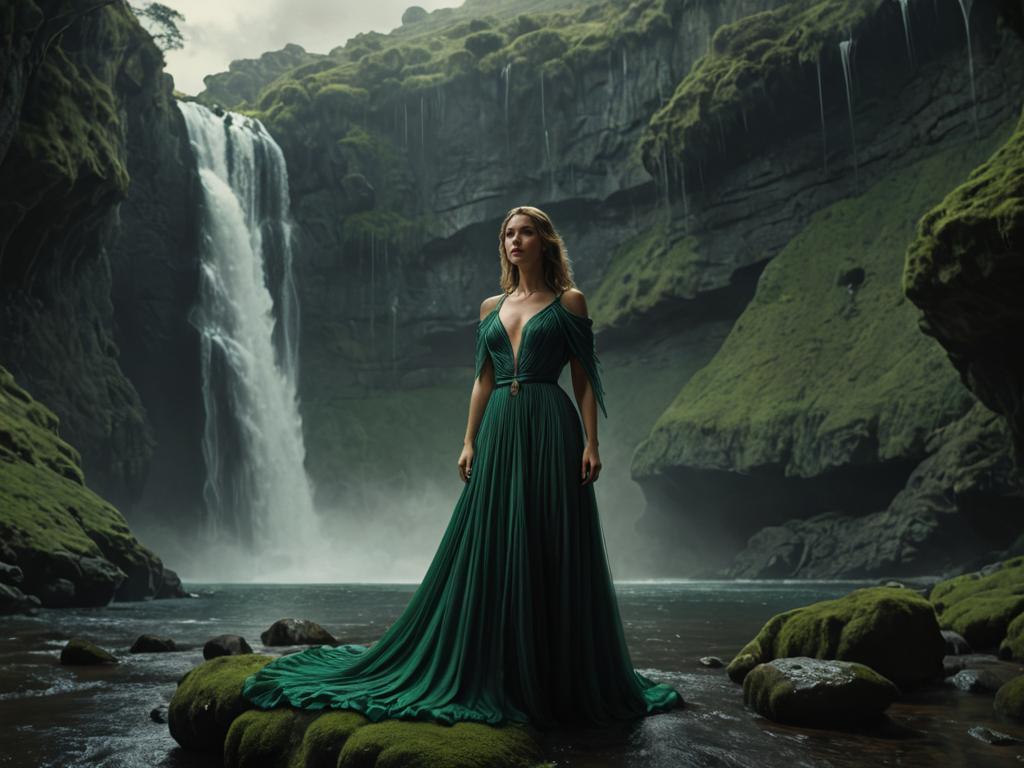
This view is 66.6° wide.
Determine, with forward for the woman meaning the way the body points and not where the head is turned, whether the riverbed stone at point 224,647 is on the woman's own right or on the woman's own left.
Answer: on the woman's own right

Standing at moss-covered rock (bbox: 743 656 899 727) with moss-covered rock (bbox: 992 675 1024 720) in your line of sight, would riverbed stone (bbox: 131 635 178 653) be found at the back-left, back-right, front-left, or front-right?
back-left

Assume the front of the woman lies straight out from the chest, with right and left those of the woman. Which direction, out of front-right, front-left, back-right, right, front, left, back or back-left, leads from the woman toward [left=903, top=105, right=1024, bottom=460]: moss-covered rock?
back

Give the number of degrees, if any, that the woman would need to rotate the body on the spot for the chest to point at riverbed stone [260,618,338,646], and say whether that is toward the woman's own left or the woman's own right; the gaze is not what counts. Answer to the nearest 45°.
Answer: approximately 135° to the woman's own right

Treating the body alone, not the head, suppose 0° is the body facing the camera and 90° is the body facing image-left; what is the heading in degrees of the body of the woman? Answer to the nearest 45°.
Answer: approximately 45°

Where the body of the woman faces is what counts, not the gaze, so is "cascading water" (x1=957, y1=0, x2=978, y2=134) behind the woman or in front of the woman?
behind

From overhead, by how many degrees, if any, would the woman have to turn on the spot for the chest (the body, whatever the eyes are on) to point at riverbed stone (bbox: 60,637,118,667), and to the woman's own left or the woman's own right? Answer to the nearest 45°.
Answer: approximately 90° to the woman's own right
